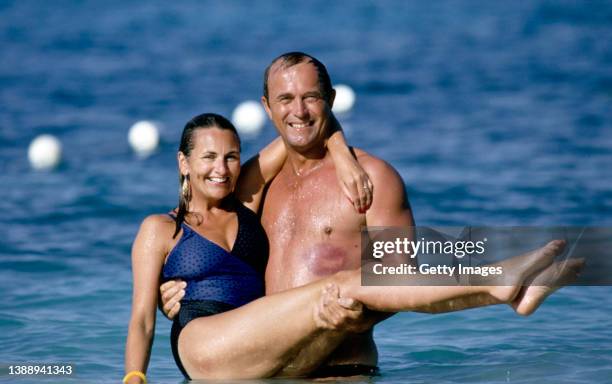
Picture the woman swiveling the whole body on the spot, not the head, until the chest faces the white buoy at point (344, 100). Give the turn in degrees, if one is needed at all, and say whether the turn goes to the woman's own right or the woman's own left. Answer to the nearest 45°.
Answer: approximately 135° to the woman's own left

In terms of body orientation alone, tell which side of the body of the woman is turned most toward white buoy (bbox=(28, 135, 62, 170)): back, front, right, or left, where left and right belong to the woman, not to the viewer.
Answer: back

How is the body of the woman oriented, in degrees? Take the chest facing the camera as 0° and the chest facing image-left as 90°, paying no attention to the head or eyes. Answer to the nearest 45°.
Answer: approximately 315°

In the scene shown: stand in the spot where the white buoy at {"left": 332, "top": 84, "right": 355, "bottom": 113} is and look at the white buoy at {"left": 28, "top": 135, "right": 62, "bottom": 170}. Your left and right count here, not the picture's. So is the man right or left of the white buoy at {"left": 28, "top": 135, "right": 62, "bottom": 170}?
left

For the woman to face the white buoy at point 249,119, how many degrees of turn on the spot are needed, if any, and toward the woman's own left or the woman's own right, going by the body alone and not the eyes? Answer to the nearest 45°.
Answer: approximately 135° to the woman's own left

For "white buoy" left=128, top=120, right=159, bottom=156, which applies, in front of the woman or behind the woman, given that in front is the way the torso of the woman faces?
behind
